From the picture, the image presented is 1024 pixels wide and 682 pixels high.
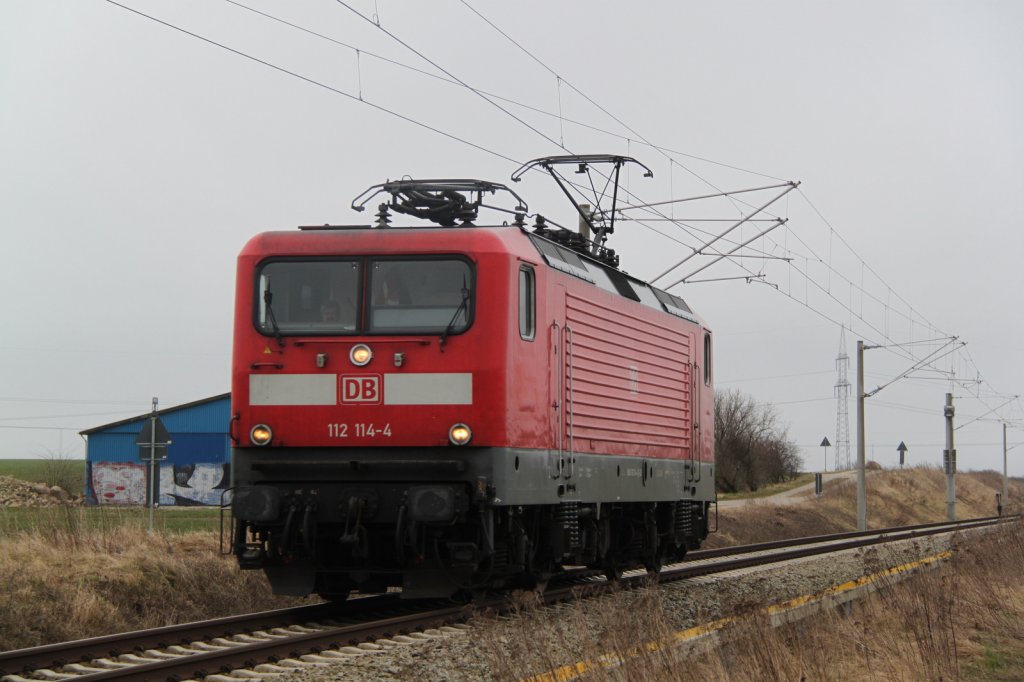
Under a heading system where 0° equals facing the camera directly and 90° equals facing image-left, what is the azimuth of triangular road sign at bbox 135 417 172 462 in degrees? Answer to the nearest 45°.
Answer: approximately 180°

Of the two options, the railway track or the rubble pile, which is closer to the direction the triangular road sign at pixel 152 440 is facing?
the rubble pile

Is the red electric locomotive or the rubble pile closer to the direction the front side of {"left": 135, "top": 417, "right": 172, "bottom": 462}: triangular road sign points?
the rubble pile
